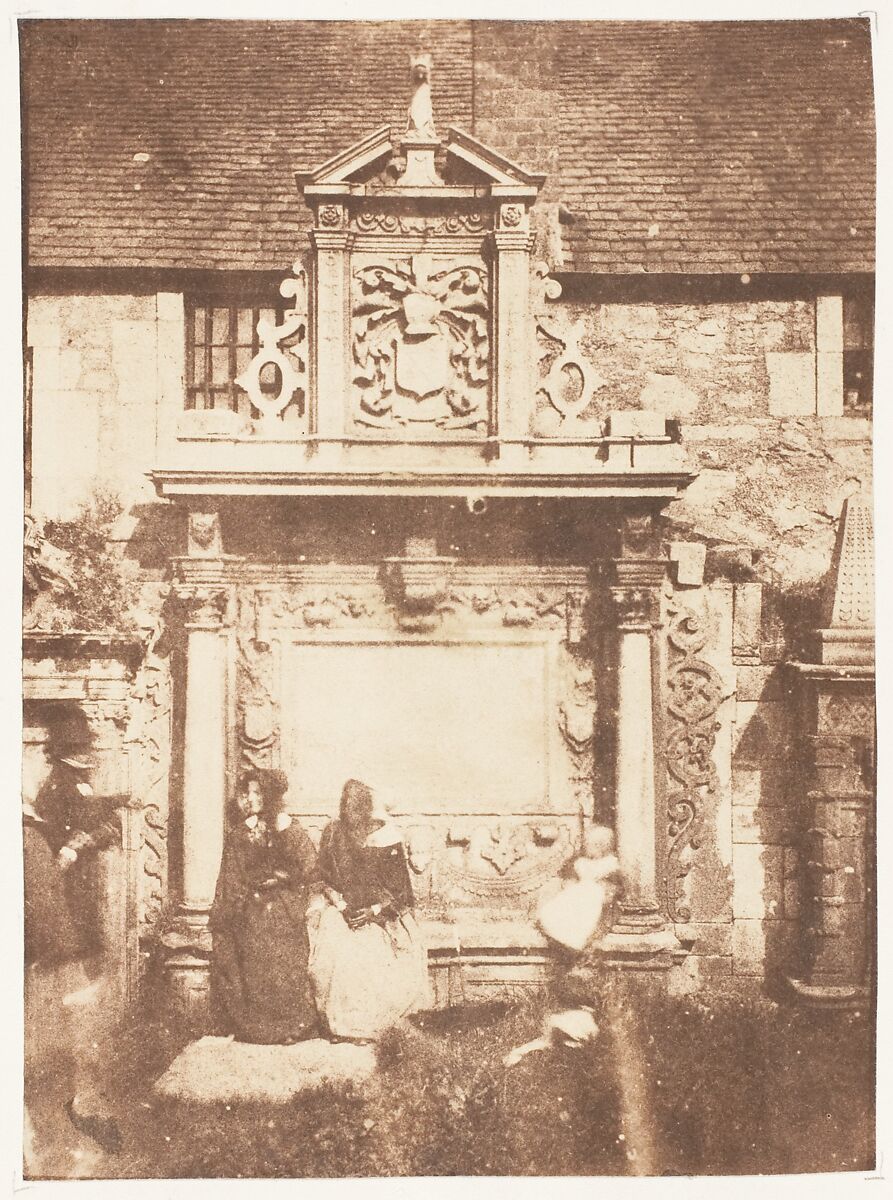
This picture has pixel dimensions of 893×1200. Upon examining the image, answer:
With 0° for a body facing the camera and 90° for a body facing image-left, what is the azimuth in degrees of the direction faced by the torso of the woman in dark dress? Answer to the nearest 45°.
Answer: approximately 0°
